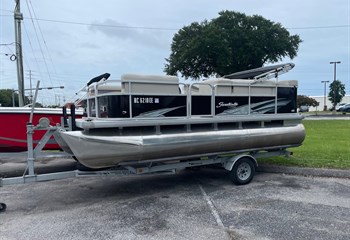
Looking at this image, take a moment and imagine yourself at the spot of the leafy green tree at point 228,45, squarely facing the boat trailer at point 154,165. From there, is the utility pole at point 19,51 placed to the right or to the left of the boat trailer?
right

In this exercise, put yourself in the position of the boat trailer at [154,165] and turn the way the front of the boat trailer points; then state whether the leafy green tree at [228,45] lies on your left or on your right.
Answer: on your right

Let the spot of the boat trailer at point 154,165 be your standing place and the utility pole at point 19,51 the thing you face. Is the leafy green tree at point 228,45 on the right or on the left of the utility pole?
right

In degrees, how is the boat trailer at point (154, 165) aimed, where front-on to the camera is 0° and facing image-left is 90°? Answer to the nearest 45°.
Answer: approximately 90°

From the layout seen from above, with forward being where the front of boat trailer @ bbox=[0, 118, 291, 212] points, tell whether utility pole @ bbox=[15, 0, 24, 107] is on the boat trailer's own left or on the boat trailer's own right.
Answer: on the boat trailer's own right

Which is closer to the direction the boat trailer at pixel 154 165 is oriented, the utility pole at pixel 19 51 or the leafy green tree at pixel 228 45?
the utility pole
